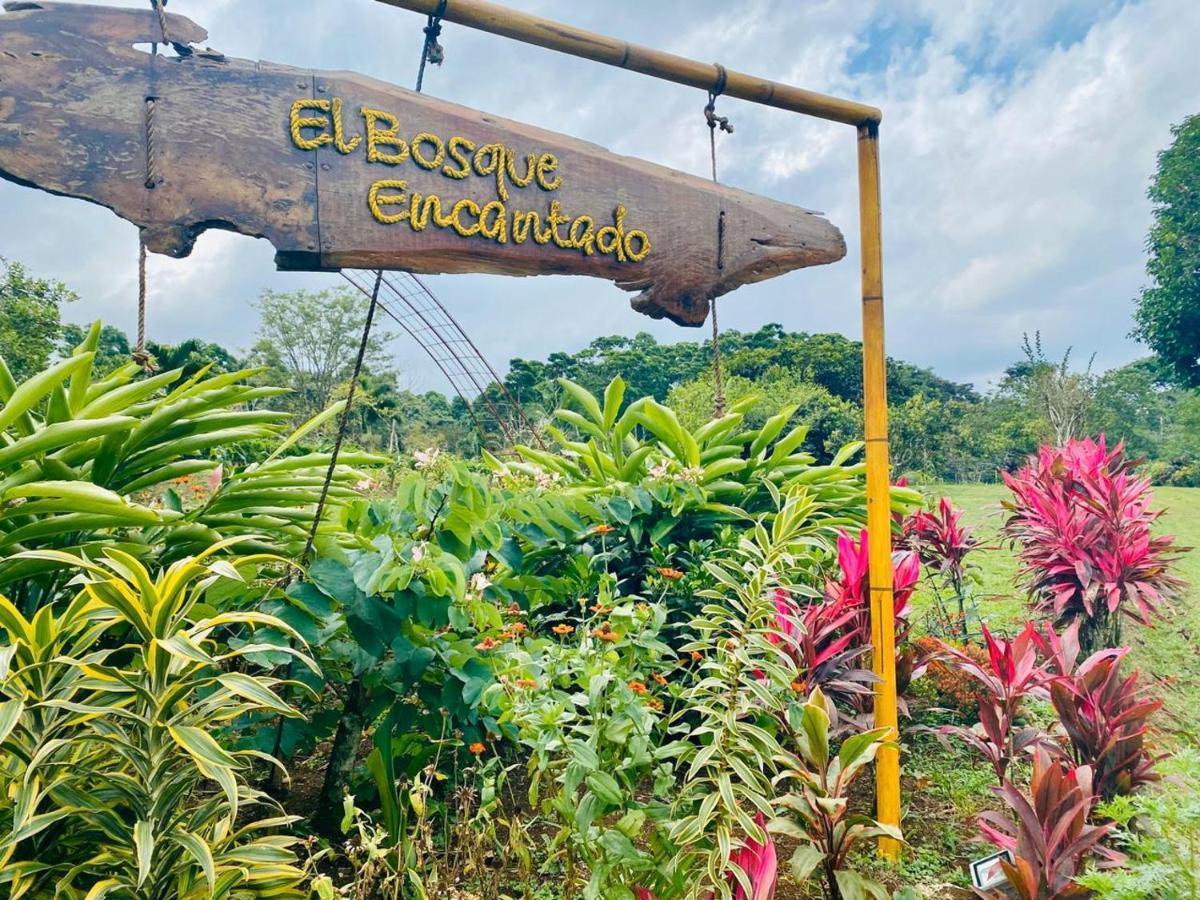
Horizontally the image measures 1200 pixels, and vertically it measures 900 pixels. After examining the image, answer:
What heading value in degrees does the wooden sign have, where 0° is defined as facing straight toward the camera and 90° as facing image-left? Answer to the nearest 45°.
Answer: approximately 0°

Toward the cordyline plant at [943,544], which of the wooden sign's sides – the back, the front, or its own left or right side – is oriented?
left

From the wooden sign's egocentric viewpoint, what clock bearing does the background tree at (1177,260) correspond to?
The background tree is roughly at 8 o'clock from the wooden sign.

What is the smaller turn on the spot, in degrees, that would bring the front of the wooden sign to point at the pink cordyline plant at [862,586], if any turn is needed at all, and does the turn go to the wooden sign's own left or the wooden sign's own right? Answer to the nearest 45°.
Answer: approximately 90° to the wooden sign's own left
